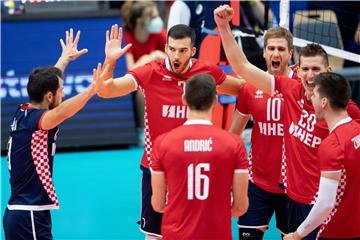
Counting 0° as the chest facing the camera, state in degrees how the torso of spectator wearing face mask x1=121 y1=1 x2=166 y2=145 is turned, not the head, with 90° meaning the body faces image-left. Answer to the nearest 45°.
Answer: approximately 315°

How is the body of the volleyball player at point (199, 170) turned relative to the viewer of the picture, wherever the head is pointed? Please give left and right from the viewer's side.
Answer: facing away from the viewer

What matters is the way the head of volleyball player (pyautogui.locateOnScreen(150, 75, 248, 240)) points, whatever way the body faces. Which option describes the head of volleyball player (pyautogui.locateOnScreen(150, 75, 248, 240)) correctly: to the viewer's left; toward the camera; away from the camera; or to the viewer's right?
away from the camera

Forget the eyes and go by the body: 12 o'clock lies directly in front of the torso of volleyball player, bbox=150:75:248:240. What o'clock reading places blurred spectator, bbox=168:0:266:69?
The blurred spectator is roughly at 12 o'clock from the volleyball player.

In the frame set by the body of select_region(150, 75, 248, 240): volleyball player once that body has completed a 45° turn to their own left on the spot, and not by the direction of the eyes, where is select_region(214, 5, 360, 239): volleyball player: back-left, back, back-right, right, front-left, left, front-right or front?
right
